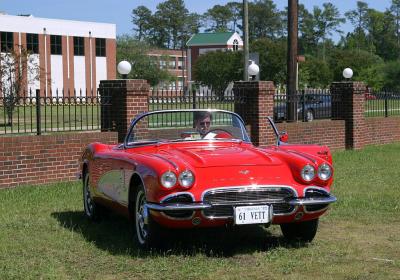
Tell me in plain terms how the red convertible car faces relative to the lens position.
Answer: facing the viewer and to the right of the viewer

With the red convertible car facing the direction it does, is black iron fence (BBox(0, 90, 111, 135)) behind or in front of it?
behind

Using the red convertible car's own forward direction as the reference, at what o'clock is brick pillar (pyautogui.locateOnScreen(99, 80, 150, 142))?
The brick pillar is roughly at 7 o'clock from the red convertible car.

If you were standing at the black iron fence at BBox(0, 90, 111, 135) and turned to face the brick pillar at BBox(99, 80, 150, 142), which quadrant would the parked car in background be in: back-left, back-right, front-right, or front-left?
front-left

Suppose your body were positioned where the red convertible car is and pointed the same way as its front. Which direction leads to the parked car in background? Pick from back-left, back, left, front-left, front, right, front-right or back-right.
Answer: back-left

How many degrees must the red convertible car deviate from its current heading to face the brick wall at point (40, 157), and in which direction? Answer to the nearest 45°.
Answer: approximately 180°

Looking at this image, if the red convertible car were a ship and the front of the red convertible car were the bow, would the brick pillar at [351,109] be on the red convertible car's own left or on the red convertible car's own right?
on the red convertible car's own left

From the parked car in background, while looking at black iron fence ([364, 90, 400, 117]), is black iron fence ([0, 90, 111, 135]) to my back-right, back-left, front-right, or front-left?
back-right

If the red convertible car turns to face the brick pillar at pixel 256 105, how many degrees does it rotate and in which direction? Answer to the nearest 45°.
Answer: approximately 135° to its left
